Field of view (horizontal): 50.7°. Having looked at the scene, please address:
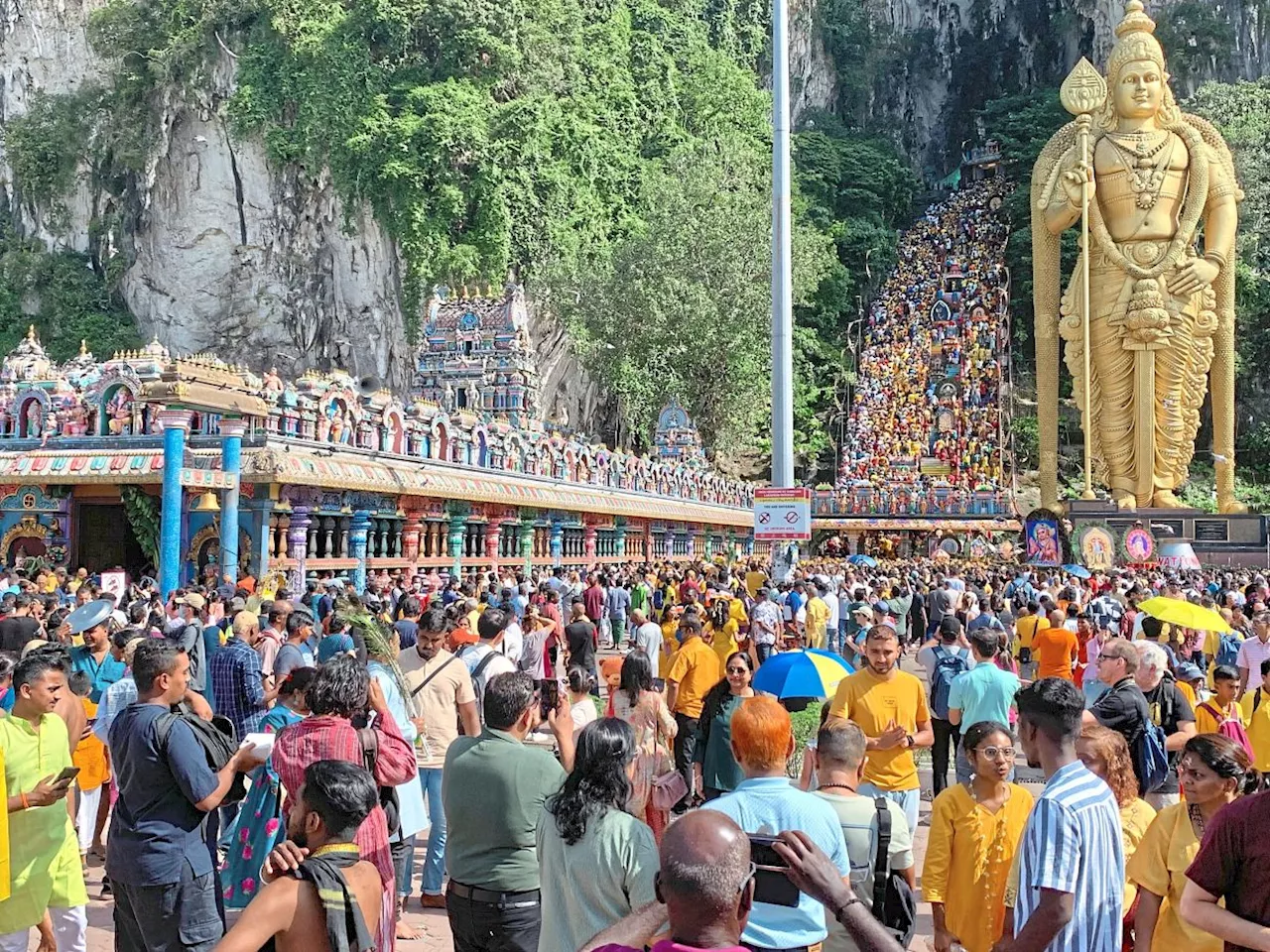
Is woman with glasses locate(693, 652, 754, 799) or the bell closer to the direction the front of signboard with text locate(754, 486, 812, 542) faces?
the woman with glasses

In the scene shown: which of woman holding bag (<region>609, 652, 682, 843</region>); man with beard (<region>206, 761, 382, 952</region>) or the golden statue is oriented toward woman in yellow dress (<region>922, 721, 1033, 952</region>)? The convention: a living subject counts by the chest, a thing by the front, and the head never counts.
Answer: the golden statue

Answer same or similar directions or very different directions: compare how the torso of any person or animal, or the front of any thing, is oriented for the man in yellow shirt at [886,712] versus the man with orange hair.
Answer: very different directions

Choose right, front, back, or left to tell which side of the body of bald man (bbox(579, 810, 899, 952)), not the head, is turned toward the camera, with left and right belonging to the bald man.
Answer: back

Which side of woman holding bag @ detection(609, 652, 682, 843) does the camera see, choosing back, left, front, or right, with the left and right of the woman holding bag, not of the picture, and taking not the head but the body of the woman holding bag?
back

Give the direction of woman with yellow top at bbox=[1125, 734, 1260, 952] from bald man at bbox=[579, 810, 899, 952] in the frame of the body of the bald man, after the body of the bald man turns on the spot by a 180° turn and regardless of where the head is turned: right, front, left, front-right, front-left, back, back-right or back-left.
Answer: back-left

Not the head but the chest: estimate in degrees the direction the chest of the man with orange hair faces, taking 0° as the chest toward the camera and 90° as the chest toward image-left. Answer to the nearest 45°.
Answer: approximately 180°

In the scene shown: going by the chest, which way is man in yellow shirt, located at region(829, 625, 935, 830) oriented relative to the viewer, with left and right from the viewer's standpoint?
facing the viewer

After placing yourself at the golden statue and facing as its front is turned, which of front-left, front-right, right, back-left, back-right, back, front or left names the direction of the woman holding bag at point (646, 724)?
front

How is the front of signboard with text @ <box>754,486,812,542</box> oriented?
toward the camera

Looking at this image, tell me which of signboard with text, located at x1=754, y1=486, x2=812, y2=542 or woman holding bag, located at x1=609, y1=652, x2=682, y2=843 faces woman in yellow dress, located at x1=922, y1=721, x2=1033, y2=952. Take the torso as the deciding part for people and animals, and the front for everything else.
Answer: the signboard with text

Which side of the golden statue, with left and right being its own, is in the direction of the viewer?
front

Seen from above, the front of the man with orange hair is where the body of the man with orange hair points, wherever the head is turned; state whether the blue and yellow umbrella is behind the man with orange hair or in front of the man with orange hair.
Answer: in front

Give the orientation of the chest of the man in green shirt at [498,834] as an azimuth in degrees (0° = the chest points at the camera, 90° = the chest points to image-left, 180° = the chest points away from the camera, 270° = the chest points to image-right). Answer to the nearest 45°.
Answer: approximately 225°

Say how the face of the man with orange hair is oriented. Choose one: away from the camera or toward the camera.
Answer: away from the camera

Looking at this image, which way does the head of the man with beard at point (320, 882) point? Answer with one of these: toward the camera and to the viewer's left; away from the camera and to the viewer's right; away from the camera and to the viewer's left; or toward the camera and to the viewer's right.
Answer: away from the camera and to the viewer's left

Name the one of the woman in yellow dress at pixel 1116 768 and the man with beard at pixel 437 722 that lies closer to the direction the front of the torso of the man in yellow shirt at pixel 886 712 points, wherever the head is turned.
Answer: the woman in yellow dress
